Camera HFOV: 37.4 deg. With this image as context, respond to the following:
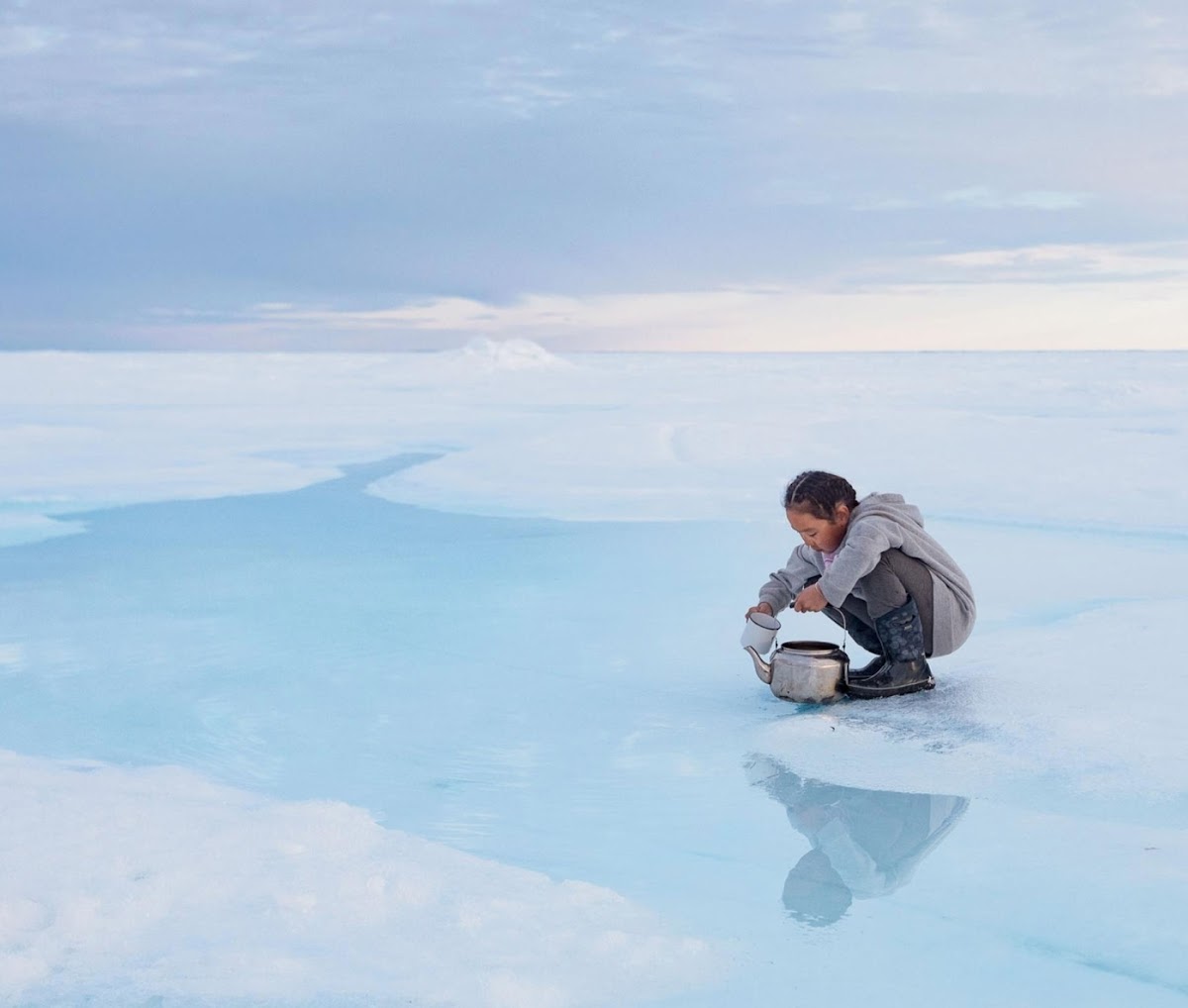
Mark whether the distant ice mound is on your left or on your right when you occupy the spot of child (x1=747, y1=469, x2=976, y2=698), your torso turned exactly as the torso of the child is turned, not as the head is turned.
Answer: on your right

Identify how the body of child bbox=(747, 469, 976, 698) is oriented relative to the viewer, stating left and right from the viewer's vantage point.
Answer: facing to the left of the viewer
